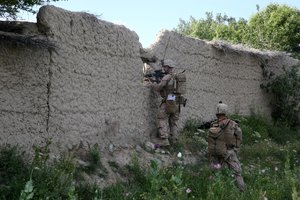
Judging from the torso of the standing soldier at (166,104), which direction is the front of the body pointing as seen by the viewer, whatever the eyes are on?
to the viewer's left

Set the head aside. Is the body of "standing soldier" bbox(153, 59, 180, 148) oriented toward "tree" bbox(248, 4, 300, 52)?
no

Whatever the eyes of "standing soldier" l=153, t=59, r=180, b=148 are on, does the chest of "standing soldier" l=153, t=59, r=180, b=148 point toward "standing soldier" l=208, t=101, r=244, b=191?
no
